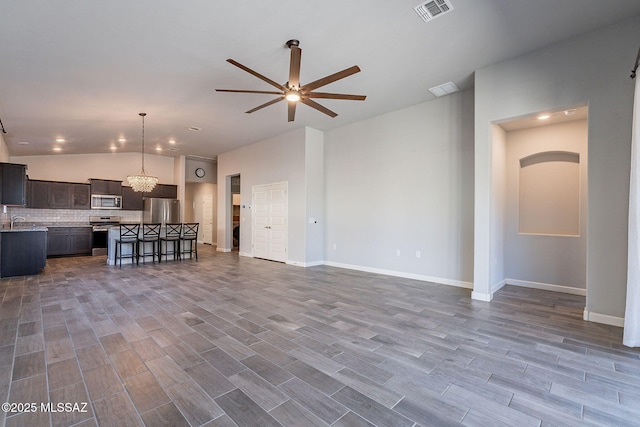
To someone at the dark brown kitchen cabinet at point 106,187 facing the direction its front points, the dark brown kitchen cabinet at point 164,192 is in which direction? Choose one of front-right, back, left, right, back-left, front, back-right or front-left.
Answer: left

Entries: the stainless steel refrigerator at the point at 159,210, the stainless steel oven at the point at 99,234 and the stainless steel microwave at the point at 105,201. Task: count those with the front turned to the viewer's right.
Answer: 0

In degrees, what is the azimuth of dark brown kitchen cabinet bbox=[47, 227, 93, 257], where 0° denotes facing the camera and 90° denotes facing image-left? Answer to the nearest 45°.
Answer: approximately 0°

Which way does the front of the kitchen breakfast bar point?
toward the camera

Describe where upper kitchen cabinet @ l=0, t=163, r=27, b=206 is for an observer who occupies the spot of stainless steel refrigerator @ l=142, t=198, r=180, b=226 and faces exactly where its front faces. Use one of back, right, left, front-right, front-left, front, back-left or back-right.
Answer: front-right

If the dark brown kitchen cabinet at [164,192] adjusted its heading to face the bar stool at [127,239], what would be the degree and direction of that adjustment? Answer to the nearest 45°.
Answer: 0° — it already faces it

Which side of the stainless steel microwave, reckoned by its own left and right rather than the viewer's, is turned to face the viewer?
front

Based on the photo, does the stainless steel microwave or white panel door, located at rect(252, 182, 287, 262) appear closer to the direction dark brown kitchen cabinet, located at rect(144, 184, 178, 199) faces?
the white panel door

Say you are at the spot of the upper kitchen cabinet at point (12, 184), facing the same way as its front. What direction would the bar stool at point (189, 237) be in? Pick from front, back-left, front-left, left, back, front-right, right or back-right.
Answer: front

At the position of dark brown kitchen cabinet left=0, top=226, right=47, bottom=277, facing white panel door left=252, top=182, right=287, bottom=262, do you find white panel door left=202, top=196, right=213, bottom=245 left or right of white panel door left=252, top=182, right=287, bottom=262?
left

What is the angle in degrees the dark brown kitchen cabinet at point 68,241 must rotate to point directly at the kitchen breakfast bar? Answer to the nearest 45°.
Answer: approximately 45° to its left

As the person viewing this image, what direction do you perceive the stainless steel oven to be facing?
facing the viewer
